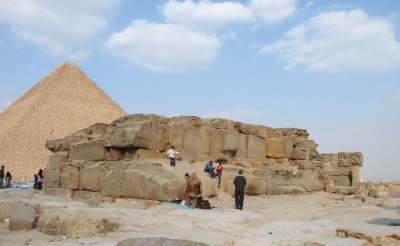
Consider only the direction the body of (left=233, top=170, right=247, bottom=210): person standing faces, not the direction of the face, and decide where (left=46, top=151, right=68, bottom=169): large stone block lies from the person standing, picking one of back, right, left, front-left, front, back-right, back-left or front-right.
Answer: front-left

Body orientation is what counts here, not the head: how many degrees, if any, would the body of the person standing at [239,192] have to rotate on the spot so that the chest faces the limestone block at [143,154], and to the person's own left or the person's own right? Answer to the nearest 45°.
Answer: approximately 45° to the person's own left

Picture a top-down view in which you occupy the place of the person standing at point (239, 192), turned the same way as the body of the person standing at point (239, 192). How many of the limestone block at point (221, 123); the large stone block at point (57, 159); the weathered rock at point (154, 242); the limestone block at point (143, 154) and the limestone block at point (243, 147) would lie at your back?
1

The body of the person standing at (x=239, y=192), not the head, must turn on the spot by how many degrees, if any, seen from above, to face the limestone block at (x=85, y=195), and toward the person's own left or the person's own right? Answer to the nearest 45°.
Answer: approximately 45° to the person's own left

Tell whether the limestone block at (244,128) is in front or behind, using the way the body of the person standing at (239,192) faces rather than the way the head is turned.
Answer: in front

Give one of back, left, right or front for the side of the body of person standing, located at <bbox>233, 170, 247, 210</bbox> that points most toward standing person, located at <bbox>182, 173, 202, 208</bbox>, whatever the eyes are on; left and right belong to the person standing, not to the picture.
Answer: left

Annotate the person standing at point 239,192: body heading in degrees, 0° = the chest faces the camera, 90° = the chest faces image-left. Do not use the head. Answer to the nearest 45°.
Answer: approximately 180°

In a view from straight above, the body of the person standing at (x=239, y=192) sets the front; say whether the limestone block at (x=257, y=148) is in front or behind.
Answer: in front

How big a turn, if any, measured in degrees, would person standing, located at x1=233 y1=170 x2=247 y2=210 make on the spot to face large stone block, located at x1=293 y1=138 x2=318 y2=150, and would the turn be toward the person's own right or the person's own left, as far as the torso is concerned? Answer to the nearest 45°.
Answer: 0° — they already face it

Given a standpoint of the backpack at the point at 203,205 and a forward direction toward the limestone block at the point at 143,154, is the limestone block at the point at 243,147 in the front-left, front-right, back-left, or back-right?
front-right

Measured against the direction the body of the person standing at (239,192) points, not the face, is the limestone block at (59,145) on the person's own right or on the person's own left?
on the person's own left

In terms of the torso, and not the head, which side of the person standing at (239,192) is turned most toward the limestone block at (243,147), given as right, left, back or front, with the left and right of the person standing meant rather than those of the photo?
front
